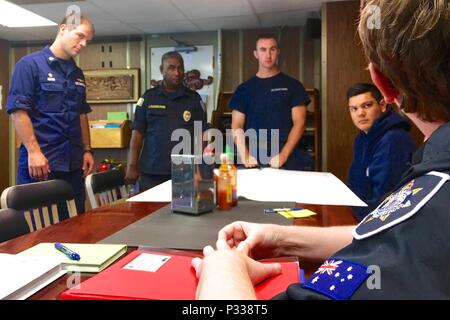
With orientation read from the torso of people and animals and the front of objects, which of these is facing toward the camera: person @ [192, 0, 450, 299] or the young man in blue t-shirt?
the young man in blue t-shirt

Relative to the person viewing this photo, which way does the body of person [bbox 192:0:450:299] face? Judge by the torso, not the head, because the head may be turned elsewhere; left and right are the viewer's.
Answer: facing away from the viewer and to the left of the viewer

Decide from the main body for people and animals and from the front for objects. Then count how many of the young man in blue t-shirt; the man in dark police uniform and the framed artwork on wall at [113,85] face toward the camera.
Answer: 3

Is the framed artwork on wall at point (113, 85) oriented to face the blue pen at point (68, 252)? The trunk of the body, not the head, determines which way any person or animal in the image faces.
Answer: yes

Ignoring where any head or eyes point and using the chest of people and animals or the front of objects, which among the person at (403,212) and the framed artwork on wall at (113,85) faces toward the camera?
the framed artwork on wall

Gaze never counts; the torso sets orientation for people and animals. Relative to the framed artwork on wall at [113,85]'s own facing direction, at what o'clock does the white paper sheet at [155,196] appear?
The white paper sheet is roughly at 12 o'clock from the framed artwork on wall.

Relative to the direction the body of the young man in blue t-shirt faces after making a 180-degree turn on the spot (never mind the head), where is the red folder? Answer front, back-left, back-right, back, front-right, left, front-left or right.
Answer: back

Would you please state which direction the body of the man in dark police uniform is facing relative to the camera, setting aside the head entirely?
toward the camera

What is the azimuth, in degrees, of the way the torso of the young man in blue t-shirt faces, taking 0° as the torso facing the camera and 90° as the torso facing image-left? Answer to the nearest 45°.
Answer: approximately 0°

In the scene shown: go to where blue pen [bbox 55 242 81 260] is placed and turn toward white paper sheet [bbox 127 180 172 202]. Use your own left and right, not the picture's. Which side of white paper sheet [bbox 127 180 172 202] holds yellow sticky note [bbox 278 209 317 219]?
right

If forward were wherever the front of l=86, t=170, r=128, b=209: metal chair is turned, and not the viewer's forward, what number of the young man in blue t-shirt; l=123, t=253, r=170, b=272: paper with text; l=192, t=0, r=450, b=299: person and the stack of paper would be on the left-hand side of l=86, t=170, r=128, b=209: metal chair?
1

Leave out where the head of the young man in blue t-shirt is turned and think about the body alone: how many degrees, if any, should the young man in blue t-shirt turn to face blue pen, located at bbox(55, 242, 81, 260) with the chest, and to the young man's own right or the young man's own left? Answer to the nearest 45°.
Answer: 0° — they already face it

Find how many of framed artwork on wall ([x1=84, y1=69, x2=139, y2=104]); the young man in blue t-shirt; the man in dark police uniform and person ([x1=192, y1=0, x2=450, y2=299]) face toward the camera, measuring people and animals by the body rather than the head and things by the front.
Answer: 3
